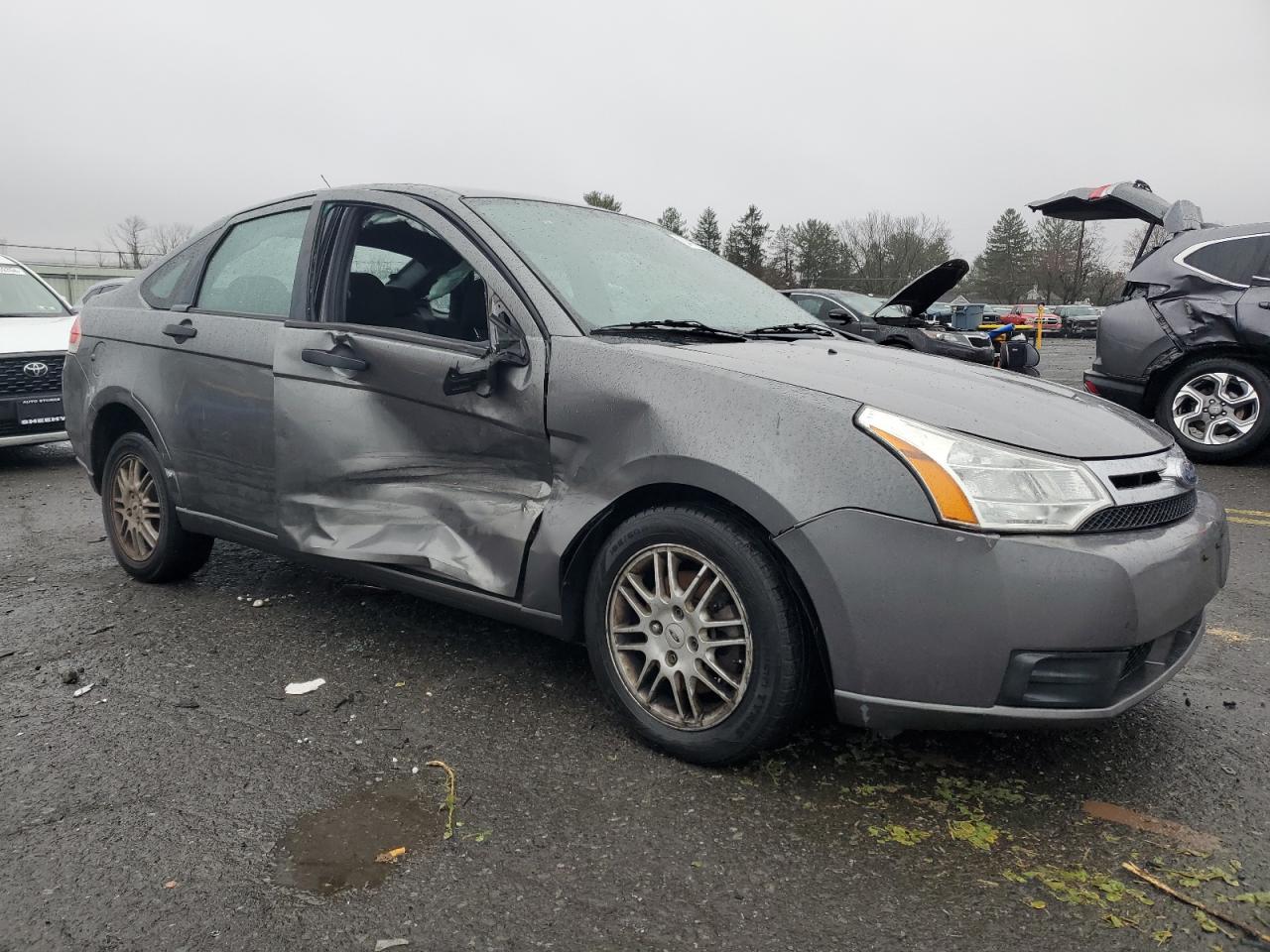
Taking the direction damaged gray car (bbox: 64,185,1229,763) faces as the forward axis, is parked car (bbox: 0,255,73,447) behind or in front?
behind

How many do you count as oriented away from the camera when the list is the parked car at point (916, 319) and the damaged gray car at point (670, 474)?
0

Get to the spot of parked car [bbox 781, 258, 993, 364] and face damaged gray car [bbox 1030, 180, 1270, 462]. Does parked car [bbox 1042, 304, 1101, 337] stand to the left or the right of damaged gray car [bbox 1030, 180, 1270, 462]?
left

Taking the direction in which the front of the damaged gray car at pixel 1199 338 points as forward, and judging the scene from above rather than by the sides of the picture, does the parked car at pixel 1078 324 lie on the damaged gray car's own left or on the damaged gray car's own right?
on the damaged gray car's own left

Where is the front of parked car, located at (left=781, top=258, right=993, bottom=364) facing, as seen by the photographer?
facing the viewer and to the right of the viewer

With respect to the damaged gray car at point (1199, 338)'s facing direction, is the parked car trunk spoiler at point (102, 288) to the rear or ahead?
to the rear

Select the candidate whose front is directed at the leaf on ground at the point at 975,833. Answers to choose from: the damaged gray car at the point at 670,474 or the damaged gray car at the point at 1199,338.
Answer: the damaged gray car at the point at 670,474

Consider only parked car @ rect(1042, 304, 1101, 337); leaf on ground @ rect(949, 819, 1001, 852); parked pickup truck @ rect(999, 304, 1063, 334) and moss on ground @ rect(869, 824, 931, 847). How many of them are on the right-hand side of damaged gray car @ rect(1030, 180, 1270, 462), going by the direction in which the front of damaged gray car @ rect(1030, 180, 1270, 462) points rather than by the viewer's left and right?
2

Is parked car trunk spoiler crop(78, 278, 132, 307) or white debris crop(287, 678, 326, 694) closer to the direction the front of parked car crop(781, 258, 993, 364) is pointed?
the white debris

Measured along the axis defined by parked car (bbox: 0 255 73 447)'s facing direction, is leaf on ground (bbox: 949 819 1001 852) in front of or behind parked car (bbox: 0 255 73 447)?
in front

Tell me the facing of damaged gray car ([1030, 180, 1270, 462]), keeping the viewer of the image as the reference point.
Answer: facing to the right of the viewer
